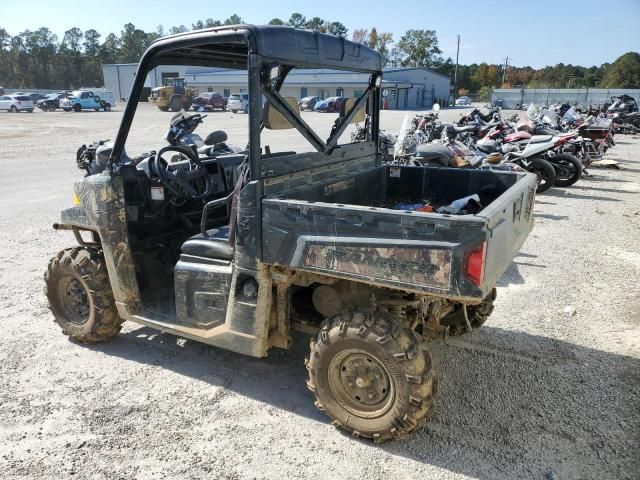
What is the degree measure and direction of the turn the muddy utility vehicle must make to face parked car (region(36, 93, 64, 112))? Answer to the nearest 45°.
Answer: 0° — it already faces it

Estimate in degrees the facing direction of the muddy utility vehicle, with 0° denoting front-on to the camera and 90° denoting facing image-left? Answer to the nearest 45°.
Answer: approximately 135°

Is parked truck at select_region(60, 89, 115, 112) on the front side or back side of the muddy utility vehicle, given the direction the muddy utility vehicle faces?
on the front side

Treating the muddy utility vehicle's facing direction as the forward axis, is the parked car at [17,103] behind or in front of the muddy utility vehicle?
in front
